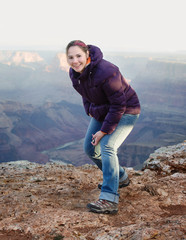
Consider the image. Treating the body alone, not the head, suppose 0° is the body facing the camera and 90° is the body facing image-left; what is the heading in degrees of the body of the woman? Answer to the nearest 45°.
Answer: approximately 45°
